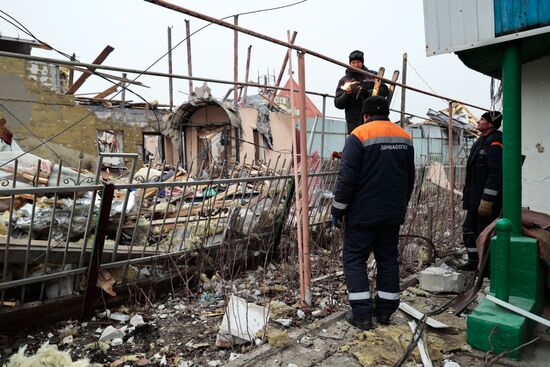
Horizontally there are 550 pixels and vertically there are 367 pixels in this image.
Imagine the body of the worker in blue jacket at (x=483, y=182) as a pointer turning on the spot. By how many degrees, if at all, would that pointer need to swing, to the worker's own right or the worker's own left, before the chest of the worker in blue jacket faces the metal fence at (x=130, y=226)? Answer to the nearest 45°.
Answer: approximately 45° to the worker's own left

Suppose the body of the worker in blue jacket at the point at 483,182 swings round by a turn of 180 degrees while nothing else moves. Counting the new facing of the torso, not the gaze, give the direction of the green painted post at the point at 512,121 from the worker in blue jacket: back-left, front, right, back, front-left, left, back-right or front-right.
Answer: right

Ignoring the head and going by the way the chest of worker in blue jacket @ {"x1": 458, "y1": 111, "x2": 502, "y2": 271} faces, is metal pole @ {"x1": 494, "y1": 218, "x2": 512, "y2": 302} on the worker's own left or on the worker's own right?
on the worker's own left

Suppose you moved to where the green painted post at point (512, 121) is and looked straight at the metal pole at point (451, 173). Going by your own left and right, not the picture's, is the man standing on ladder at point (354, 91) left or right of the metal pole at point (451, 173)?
left

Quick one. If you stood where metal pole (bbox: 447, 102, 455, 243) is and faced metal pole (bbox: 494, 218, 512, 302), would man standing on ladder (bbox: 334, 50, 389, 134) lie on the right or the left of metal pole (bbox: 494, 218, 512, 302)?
right

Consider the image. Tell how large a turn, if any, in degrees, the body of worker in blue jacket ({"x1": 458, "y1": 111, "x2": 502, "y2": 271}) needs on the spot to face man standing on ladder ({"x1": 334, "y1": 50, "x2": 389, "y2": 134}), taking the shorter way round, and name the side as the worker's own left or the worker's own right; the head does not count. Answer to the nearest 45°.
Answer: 0° — they already face them

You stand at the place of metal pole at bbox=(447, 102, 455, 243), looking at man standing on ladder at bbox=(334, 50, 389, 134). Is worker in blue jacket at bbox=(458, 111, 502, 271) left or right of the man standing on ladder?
left

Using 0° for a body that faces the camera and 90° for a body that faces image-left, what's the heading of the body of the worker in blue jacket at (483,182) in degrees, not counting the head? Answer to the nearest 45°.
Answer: approximately 90°

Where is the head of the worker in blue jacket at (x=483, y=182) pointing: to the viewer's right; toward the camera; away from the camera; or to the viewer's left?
to the viewer's left

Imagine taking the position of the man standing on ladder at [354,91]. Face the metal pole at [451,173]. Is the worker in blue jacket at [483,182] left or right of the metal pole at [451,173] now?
right
